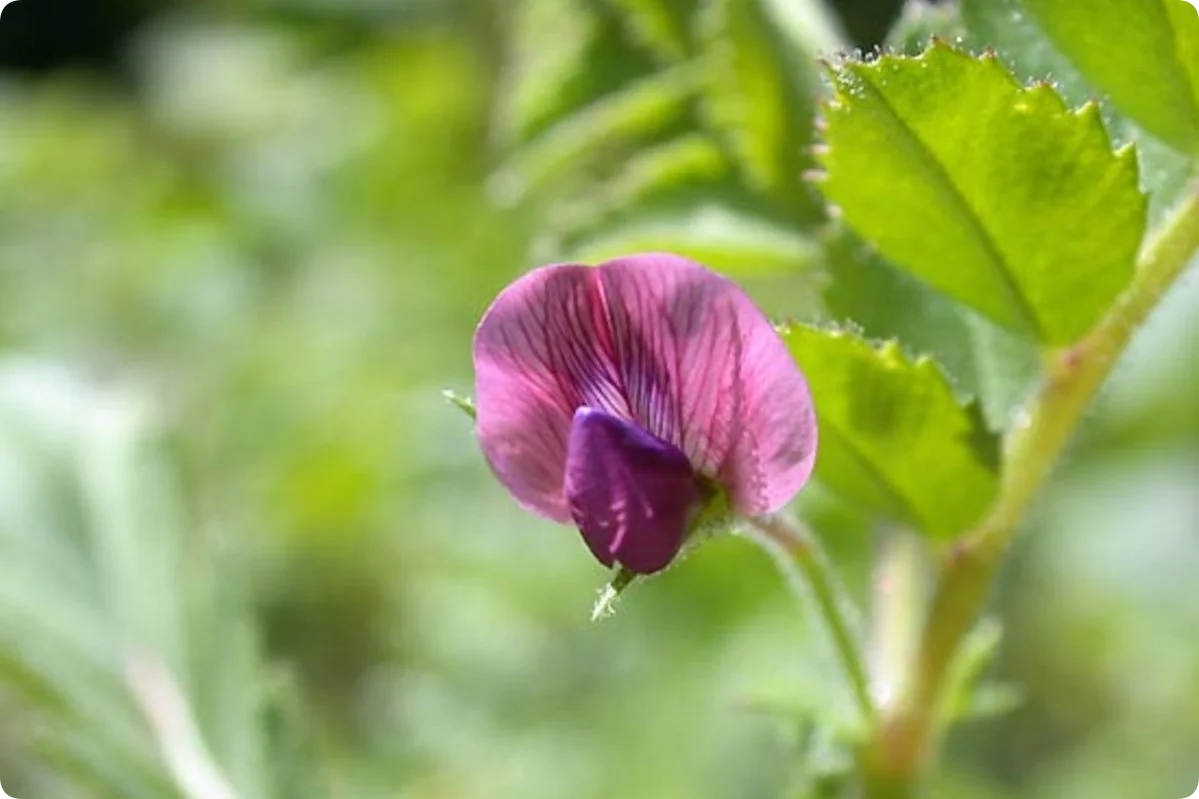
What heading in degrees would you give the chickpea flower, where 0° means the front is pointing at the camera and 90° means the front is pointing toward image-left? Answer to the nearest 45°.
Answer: approximately 45°
